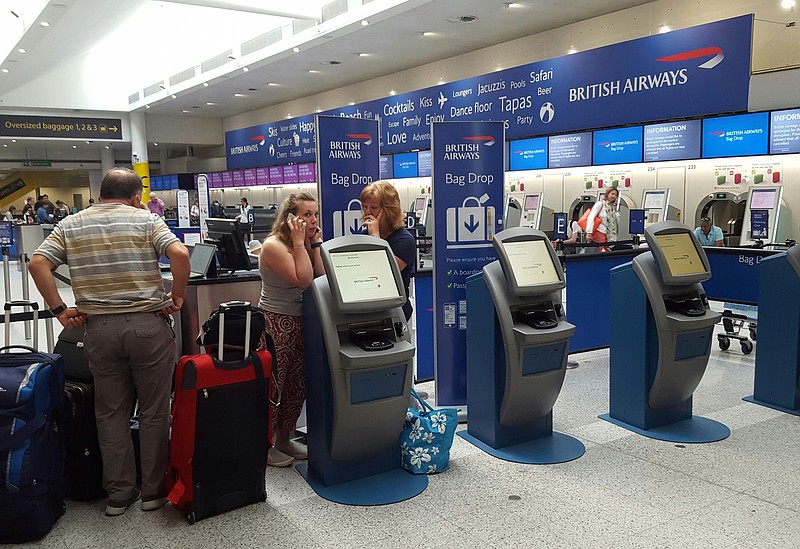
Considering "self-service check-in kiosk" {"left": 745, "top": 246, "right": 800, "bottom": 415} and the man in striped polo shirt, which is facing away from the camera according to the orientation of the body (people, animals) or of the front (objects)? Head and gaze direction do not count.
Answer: the man in striped polo shirt

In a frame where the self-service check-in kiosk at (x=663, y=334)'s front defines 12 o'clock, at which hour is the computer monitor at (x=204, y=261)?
The computer monitor is roughly at 4 o'clock from the self-service check-in kiosk.

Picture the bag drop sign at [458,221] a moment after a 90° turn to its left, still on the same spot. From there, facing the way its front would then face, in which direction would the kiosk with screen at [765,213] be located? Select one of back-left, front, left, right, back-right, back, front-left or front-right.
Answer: front-left

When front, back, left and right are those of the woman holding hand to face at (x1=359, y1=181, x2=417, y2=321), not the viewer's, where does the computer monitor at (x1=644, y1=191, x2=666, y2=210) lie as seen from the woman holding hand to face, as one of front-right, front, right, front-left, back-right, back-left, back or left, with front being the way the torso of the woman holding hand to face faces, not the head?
back

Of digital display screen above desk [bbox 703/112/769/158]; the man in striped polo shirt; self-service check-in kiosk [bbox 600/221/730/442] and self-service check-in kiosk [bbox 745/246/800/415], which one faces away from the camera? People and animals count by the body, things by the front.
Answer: the man in striped polo shirt

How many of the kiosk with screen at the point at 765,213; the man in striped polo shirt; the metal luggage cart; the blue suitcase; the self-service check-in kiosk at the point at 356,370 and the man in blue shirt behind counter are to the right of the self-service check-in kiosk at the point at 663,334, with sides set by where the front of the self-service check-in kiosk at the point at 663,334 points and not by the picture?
3

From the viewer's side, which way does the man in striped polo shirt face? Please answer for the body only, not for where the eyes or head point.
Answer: away from the camera

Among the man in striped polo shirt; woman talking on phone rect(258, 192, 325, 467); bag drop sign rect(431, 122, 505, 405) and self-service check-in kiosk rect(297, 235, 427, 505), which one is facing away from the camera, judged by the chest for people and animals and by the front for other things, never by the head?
the man in striped polo shirt

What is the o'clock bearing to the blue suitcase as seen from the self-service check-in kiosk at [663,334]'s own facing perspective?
The blue suitcase is roughly at 3 o'clock from the self-service check-in kiosk.

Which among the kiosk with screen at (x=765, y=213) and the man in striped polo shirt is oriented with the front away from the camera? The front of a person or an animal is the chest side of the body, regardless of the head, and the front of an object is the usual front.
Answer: the man in striped polo shirt

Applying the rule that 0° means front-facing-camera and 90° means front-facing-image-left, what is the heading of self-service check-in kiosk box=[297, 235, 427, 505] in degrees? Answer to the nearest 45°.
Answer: approximately 315°
